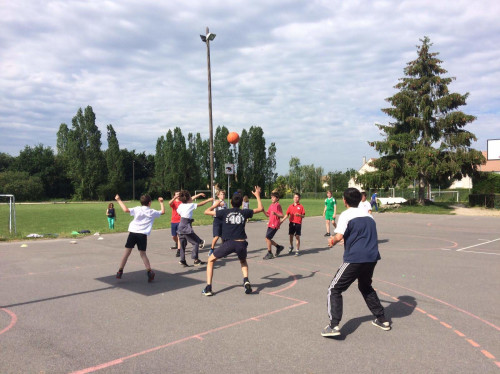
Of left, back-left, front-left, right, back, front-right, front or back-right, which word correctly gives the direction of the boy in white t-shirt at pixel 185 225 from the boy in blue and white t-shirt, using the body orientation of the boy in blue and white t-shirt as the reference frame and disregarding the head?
front

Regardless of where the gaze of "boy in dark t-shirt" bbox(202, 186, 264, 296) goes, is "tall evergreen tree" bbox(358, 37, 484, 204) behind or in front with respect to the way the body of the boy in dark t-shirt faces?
in front

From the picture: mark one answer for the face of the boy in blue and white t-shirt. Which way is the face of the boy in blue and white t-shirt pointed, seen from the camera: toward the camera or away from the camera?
away from the camera

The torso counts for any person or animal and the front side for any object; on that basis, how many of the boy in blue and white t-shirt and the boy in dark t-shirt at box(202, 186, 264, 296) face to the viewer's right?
0

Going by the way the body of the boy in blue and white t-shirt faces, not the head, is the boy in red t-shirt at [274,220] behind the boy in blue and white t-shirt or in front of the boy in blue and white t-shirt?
in front

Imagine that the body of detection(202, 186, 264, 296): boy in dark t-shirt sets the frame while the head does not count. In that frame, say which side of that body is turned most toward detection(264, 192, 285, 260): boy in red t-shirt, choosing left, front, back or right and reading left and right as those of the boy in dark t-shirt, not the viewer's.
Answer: front

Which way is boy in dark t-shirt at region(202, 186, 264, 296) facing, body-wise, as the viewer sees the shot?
away from the camera

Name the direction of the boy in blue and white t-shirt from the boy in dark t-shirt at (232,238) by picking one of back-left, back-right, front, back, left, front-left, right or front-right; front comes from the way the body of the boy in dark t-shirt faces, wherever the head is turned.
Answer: back-right

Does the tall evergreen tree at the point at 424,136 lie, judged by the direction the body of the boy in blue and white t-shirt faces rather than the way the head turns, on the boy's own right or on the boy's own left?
on the boy's own right

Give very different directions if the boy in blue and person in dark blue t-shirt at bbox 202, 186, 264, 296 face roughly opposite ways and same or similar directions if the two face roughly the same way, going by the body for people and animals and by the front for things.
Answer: same or similar directions

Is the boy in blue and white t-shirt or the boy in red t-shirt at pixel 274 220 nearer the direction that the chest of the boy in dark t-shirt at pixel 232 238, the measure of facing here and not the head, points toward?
the boy in red t-shirt

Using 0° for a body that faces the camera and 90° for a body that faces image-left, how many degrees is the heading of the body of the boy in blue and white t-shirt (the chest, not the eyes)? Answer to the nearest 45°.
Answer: approximately 135°
